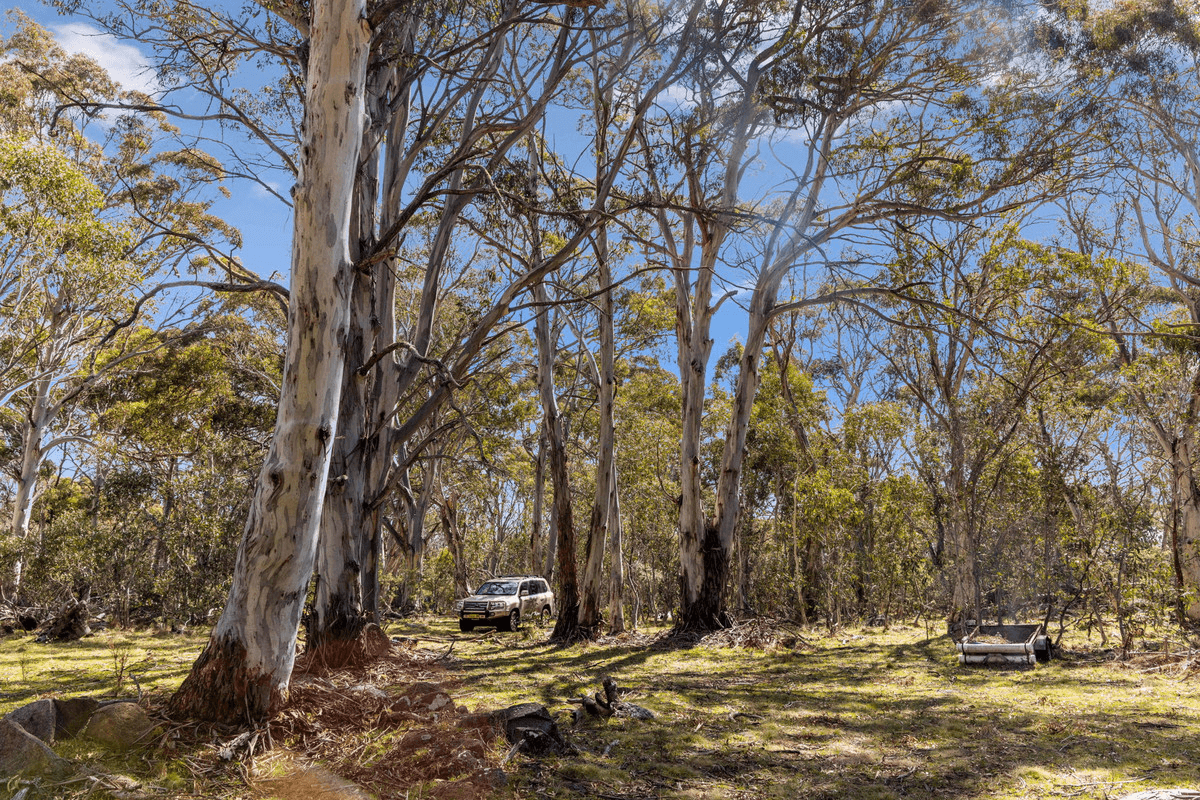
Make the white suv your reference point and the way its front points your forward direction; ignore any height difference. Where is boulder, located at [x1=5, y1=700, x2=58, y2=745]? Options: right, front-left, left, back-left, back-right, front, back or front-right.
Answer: front-left

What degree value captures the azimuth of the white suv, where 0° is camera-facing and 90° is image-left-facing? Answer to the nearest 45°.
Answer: approximately 45°

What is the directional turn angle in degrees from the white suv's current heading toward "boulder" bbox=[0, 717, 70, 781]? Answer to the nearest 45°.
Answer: approximately 45° to its left

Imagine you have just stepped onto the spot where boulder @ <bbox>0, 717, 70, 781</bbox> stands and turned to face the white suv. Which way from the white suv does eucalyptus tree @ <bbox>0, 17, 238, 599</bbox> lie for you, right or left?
left

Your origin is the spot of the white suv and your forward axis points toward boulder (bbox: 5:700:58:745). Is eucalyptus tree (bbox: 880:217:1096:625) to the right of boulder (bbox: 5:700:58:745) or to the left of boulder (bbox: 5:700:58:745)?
left

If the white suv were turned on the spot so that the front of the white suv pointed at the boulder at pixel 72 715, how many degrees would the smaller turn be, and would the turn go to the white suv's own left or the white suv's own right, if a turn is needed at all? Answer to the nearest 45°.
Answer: approximately 45° to the white suv's own left

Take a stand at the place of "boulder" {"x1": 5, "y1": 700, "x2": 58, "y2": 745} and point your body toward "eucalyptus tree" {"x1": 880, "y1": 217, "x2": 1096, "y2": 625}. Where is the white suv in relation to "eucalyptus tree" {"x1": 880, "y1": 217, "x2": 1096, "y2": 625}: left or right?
left

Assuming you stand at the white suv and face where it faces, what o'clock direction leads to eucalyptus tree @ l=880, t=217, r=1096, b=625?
The eucalyptus tree is roughly at 9 o'clock from the white suv.

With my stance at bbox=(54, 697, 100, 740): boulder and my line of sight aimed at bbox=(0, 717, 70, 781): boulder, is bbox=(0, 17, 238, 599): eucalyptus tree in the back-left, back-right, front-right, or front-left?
back-right

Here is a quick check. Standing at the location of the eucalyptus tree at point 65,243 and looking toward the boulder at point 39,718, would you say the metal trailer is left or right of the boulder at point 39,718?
left

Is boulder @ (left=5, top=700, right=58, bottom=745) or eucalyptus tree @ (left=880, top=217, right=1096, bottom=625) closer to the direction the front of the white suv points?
the boulder
